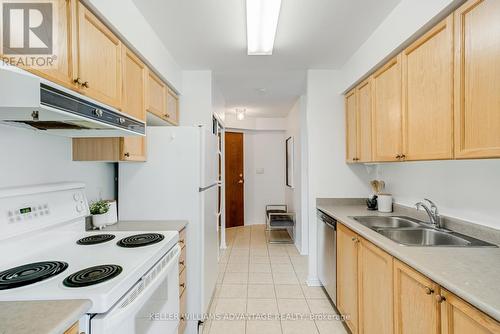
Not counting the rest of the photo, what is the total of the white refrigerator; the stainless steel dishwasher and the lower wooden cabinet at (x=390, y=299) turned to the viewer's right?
1

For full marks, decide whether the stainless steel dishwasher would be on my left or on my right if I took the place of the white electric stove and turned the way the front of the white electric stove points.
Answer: on my left

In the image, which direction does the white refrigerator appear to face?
to the viewer's right

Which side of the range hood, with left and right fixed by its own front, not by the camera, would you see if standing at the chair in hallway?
left

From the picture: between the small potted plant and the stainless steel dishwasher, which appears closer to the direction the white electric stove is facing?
the stainless steel dishwasher

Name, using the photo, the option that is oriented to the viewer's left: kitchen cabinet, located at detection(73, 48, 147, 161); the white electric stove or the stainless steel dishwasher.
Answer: the stainless steel dishwasher

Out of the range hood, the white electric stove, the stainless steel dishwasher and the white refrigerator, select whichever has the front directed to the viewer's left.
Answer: the stainless steel dishwasher

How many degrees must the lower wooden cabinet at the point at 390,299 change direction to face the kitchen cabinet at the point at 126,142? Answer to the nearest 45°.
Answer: approximately 45° to its right

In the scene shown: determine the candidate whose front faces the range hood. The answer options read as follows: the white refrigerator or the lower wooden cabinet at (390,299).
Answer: the lower wooden cabinet

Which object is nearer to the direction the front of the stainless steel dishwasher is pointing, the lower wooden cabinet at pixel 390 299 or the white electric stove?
the white electric stove

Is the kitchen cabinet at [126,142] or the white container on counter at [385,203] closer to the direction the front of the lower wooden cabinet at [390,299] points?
the kitchen cabinet

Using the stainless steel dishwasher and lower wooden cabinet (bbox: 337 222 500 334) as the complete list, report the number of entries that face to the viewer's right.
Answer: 0

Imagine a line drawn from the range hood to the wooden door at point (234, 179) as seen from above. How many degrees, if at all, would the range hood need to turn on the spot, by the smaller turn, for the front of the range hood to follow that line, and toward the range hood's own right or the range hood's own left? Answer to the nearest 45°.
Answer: approximately 90° to the range hood's own left

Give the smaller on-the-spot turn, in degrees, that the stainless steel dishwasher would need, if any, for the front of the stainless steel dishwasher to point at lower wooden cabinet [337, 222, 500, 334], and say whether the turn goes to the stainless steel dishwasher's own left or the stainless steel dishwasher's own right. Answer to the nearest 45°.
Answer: approximately 90° to the stainless steel dishwasher's own left

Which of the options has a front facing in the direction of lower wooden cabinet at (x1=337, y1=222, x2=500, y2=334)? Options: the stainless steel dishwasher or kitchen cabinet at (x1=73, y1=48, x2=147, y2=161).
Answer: the kitchen cabinet

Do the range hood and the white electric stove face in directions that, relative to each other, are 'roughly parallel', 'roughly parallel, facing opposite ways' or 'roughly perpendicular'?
roughly parallel

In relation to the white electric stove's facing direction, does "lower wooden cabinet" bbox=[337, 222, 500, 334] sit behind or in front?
in front

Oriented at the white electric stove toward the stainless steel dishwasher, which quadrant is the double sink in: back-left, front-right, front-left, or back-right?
front-right

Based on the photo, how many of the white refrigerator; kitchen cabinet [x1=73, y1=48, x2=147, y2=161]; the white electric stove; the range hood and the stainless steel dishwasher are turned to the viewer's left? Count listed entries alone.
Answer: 1
